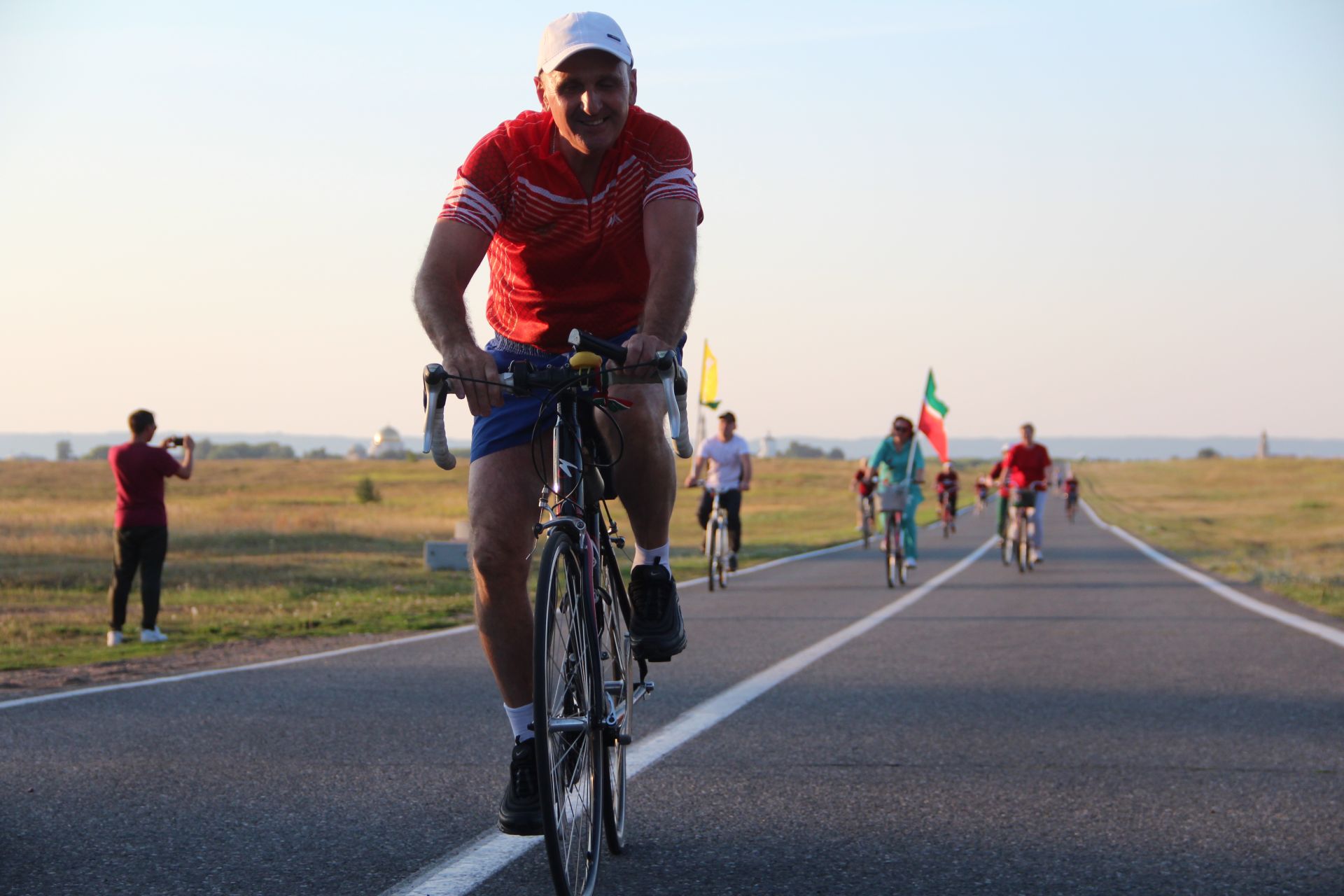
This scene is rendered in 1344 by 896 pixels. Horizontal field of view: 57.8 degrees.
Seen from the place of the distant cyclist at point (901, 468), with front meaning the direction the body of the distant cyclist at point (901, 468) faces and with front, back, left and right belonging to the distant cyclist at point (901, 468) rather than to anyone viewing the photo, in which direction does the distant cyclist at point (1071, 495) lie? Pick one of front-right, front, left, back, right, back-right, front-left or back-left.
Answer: back

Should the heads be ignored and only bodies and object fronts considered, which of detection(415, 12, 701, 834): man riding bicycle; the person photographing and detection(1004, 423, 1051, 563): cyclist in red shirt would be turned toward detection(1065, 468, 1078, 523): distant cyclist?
the person photographing

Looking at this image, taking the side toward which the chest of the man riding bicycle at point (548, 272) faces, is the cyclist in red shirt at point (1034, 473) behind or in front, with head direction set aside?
behind

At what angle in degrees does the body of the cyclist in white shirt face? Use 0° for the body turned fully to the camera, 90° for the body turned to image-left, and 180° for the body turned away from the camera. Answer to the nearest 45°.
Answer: approximately 0°

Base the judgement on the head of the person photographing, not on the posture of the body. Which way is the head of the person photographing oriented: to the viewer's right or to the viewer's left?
to the viewer's right

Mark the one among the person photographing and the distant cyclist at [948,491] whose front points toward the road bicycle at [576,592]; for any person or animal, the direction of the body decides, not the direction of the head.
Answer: the distant cyclist

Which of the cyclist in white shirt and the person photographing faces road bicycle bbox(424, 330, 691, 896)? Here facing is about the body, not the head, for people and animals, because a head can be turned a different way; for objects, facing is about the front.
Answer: the cyclist in white shirt

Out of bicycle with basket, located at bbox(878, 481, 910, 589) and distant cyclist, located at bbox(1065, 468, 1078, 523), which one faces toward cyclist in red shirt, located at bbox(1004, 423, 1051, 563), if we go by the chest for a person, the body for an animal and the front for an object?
the distant cyclist
